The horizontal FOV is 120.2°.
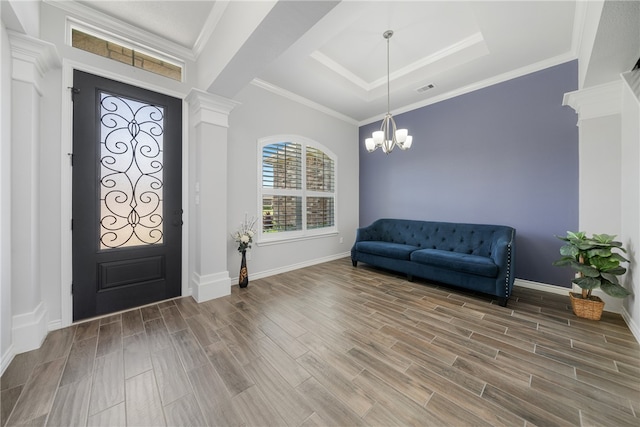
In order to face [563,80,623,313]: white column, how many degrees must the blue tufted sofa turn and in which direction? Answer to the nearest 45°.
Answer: approximately 135° to its left

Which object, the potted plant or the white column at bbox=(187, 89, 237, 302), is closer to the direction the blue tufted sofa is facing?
the white column

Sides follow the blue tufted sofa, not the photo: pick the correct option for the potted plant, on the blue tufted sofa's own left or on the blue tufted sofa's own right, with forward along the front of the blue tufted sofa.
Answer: on the blue tufted sofa's own left

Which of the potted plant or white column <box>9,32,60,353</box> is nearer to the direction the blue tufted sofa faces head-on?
the white column

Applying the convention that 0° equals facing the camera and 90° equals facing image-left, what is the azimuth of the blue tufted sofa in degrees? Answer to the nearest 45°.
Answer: approximately 45°

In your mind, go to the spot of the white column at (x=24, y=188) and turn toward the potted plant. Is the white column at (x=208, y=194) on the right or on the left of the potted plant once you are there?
left

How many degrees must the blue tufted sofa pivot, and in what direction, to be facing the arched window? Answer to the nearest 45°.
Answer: approximately 45° to its right
